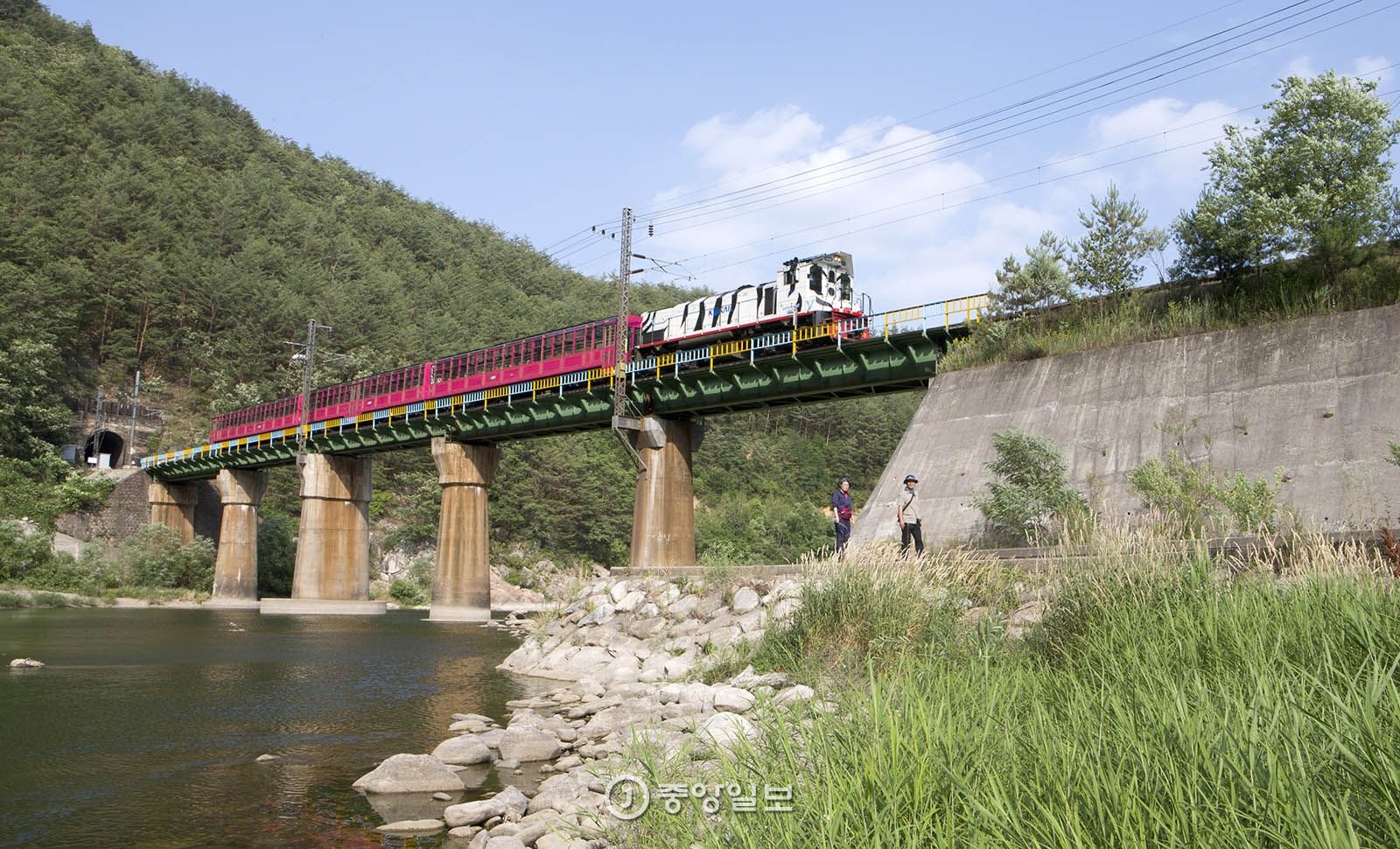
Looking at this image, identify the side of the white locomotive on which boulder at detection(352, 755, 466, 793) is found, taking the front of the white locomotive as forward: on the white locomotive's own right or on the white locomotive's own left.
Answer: on the white locomotive's own right

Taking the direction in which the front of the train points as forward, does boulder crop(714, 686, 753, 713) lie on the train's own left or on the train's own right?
on the train's own right

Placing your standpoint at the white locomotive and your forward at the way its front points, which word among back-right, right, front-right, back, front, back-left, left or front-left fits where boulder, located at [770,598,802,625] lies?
front-right

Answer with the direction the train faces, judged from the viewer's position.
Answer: facing the viewer and to the right of the viewer

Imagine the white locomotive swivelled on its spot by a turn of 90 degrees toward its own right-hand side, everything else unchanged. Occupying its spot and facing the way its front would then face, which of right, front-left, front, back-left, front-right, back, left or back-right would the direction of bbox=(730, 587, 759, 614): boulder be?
front-left

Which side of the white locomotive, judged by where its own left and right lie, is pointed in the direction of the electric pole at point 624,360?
back

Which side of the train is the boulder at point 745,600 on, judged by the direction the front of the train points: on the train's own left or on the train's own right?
on the train's own right

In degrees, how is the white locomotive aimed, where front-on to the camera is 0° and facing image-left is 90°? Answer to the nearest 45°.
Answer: approximately 315°

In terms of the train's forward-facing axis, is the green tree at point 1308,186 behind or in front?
in front

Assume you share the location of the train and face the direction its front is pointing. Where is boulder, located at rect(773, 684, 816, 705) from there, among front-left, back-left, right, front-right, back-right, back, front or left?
front-right

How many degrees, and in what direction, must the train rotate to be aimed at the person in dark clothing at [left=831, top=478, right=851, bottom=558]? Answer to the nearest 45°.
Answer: approximately 45° to its right
